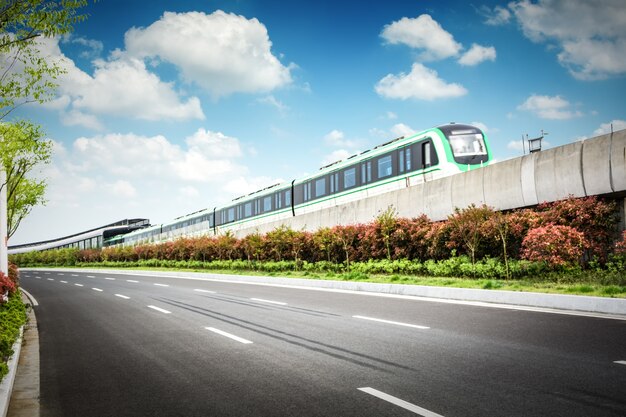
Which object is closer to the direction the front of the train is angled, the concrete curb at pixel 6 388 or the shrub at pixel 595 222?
the shrub

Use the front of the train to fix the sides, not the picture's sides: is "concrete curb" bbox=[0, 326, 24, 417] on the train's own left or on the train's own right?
on the train's own right

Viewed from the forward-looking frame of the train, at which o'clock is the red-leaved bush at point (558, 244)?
The red-leaved bush is roughly at 1 o'clock from the train.

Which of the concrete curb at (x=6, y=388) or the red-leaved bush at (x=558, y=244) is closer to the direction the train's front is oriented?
the red-leaved bush

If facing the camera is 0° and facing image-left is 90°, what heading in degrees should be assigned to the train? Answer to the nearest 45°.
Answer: approximately 315°
